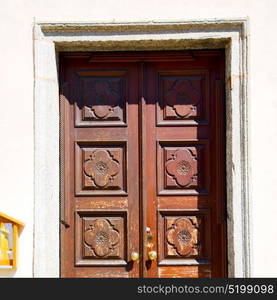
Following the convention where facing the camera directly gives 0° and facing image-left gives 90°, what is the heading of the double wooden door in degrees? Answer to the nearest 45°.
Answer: approximately 0°

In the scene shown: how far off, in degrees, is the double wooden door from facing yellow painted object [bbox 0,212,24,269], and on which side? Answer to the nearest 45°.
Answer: approximately 90° to its right
